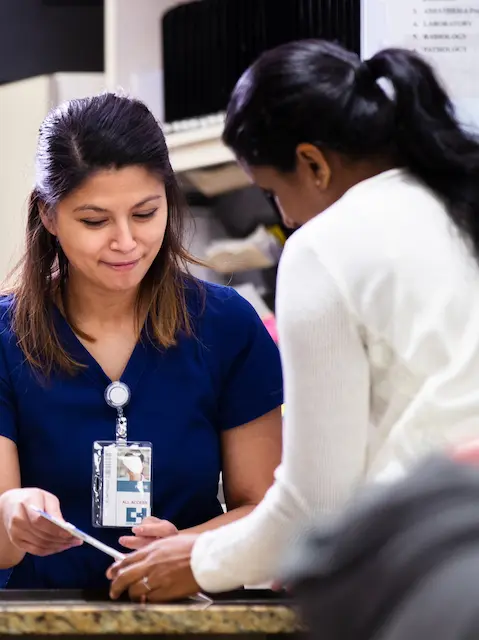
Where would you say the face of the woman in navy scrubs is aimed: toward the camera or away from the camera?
toward the camera

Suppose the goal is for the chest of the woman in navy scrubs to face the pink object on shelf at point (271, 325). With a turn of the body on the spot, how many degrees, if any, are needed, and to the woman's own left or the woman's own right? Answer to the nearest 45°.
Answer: approximately 180°

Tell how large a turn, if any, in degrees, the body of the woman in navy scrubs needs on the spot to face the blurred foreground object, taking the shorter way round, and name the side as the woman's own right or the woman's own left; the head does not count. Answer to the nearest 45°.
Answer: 0° — they already face it

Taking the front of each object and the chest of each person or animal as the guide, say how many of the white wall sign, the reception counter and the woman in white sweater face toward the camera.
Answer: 2

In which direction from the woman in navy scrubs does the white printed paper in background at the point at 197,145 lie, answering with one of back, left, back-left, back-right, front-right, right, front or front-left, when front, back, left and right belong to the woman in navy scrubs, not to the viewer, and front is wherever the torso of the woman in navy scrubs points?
back

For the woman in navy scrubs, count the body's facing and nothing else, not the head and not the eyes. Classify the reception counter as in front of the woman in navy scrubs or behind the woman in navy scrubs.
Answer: in front

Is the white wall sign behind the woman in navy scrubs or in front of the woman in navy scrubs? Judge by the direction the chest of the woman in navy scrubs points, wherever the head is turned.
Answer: behind

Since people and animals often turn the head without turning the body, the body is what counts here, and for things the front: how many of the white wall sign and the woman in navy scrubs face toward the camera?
2

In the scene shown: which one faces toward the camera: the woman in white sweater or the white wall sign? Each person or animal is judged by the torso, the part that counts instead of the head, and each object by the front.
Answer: the white wall sign

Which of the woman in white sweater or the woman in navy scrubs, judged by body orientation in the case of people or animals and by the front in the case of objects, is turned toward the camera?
the woman in navy scrubs

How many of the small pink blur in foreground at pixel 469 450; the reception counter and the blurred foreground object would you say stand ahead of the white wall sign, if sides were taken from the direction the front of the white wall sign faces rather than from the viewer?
3

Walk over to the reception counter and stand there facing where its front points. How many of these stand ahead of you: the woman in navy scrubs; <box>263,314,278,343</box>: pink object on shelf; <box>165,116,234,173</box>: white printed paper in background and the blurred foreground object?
1

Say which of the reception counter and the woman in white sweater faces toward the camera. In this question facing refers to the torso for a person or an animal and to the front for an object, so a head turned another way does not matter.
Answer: the reception counter

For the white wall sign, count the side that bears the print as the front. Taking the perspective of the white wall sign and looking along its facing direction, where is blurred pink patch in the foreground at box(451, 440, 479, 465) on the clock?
The blurred pink patch in the foreground is roughly at 12 o'clock from the white wall sign.

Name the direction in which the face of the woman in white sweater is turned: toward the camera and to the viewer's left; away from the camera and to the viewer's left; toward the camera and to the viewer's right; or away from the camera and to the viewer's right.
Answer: away from the camera and to the viewer's left

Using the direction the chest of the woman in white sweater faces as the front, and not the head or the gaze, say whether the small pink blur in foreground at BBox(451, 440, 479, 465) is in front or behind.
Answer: behind

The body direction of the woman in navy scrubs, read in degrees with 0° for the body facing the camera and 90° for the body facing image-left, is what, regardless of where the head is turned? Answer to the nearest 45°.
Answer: approximately 0°

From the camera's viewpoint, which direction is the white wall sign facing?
toward the camera
